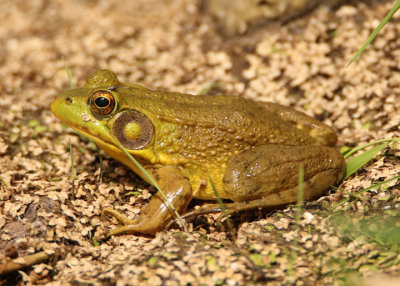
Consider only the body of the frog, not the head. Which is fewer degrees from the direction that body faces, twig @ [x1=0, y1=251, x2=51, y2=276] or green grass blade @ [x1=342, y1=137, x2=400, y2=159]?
the twig

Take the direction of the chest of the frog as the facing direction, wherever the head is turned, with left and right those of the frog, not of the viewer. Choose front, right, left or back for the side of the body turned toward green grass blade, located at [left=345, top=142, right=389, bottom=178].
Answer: back

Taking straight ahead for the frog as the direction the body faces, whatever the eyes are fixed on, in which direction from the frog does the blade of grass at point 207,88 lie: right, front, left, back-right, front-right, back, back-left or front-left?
right

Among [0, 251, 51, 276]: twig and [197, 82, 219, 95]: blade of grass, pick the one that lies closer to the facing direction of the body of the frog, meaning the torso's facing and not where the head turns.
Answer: the twig

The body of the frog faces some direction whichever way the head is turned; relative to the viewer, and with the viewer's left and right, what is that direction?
facing to the left of the viewer

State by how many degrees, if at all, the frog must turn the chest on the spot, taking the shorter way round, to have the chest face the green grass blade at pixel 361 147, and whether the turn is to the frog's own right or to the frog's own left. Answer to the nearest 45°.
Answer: approximately 180°
